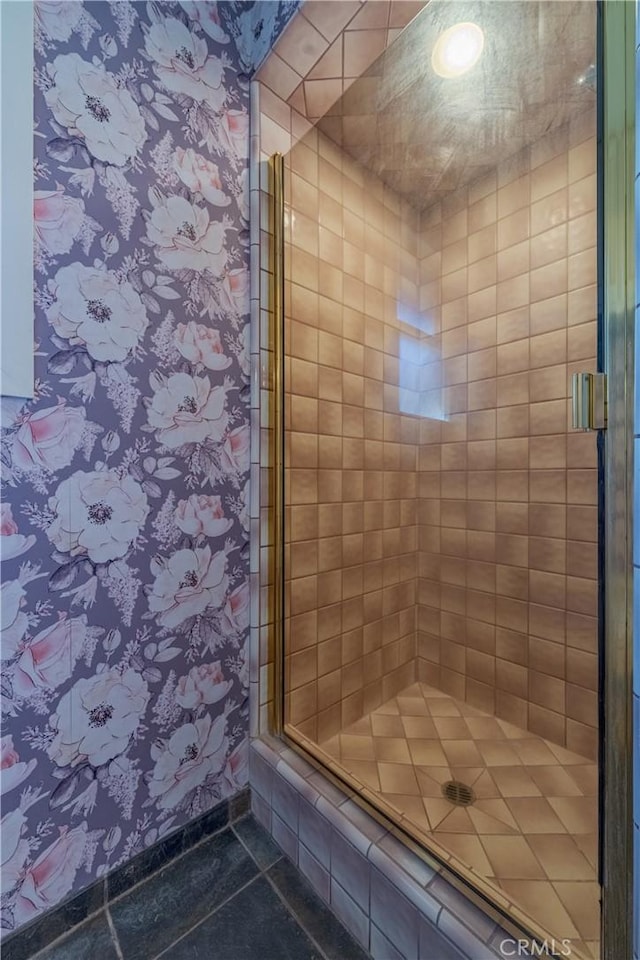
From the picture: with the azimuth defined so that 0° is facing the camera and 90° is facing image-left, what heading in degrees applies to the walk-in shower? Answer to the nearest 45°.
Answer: approximately 45°
